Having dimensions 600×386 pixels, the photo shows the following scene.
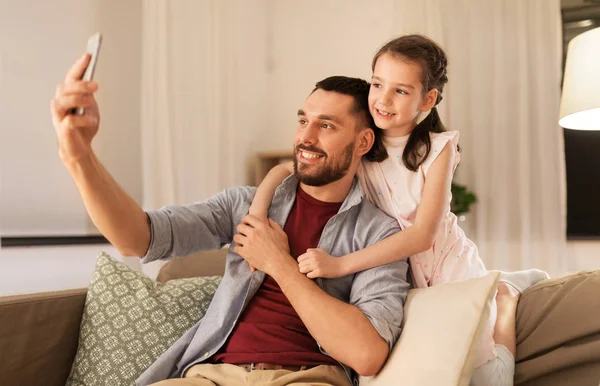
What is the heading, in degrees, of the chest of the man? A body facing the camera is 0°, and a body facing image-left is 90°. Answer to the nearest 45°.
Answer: approximately 45°

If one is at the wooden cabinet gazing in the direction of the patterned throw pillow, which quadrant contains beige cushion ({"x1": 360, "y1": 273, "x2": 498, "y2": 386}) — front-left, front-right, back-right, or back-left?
front-left

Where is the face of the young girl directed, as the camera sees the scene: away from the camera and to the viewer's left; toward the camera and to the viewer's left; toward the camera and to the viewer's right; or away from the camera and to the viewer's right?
toward the camera and to the viewer's left

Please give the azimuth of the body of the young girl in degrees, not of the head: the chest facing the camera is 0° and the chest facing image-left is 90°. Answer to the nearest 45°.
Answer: approximately 45°

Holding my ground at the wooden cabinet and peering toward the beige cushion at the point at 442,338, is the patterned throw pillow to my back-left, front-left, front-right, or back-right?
front-right

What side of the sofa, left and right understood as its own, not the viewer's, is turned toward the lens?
front

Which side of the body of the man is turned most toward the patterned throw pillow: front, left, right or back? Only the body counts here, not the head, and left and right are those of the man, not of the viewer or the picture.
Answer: right

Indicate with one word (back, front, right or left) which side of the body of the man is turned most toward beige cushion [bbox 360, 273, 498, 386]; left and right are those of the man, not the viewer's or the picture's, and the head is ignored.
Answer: left

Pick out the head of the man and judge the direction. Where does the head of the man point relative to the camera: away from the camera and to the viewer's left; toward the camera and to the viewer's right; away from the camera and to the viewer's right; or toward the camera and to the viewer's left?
toward the camera and to the viewer's left

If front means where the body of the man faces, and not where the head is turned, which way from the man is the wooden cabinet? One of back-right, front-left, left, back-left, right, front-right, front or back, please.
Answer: back-right
